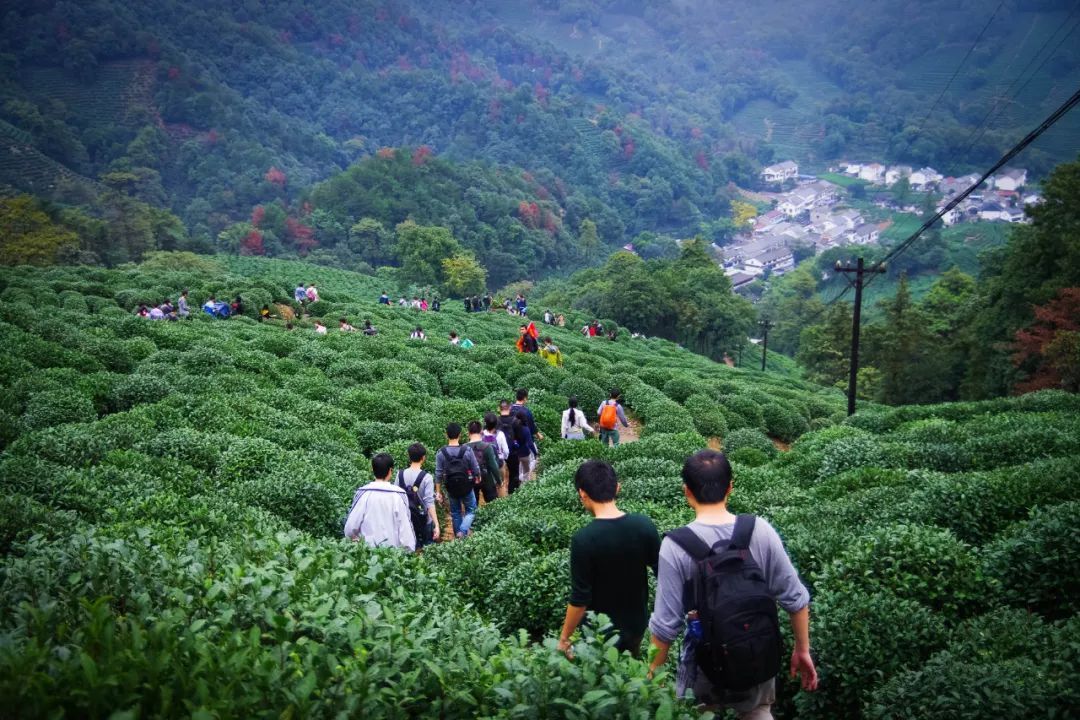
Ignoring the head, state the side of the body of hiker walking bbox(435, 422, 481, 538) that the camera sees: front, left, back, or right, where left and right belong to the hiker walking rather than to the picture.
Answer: back

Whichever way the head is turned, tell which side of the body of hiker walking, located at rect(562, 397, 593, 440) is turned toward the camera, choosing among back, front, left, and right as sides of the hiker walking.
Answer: back

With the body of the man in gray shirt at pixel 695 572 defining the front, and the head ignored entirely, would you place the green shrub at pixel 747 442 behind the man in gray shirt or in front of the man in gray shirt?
in front

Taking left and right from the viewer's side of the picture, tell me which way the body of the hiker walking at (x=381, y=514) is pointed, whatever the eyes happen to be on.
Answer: facing away from the viewer

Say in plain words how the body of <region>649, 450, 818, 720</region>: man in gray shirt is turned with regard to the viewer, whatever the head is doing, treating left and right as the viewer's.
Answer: facing away from the viewer

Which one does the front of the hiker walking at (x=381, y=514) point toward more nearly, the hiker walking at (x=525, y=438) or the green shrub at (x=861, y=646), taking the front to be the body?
the hiker walking

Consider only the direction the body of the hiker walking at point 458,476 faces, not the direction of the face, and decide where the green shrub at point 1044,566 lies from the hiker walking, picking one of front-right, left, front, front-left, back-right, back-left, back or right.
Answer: back-right

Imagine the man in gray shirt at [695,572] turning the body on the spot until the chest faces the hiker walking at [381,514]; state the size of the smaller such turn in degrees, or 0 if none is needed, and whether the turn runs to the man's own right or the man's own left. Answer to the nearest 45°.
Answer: approximately 45° to the man's own left

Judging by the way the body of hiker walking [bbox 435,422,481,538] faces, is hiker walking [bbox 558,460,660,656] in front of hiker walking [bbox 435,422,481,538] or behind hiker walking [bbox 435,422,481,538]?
behind

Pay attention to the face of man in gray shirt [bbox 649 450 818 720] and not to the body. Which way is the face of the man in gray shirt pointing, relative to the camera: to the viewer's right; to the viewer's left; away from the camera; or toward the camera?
away from the camera

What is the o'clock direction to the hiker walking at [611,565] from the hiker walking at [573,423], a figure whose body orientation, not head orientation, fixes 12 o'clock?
the hiker walking at [611,565] is roughly at 6 o'clock from the hiker walking at [573,423].
